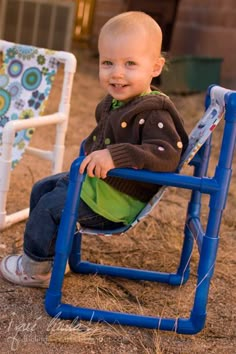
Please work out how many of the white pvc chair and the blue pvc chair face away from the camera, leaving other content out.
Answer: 0

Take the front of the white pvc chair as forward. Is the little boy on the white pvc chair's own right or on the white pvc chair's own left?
on the white pvc chair's own left

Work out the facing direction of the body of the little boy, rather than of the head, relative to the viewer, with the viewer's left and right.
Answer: facing the viewer and to the left of the viewer

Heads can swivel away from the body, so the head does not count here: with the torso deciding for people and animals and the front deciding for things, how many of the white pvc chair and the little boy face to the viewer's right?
0

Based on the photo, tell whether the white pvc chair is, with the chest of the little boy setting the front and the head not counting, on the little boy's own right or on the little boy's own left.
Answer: on the little boy's own right

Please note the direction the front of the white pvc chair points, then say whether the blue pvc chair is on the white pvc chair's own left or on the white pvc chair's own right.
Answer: on the white pvc chair's own left

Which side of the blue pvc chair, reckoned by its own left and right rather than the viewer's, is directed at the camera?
left

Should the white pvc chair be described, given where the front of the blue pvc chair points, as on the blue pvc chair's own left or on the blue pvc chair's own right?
on the blue pvc chair's own right
